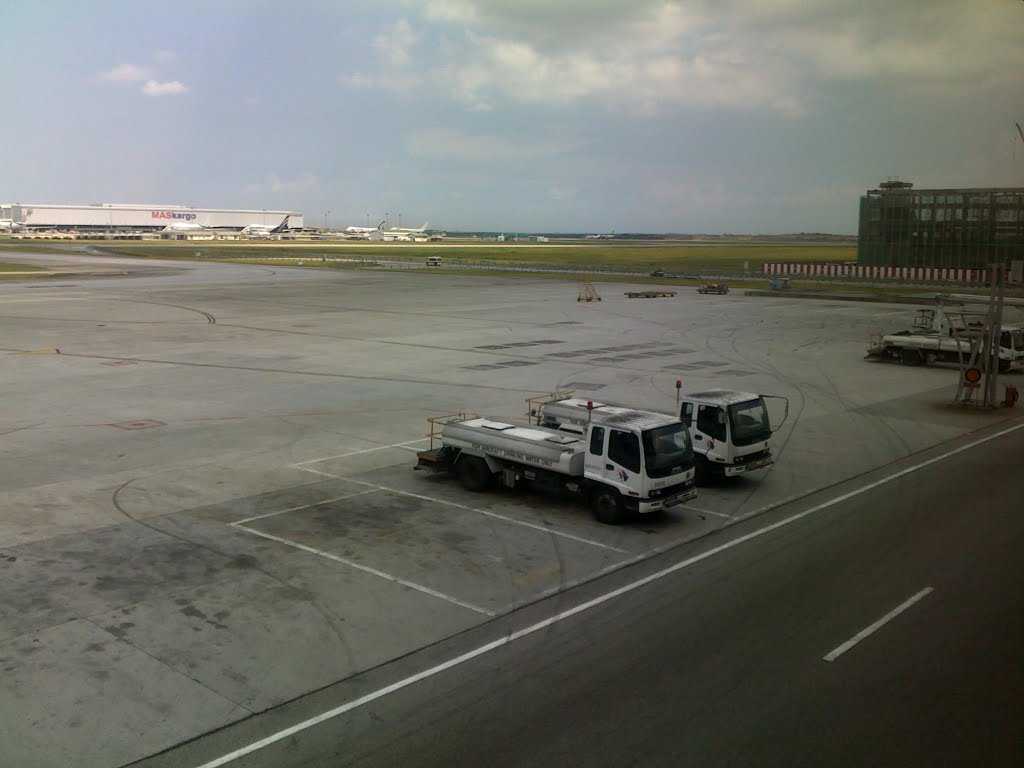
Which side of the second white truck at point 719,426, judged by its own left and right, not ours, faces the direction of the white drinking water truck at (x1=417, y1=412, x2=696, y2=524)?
right

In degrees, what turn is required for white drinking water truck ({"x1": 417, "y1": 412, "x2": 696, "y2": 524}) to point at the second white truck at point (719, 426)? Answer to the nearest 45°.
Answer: approximately 90° to its left

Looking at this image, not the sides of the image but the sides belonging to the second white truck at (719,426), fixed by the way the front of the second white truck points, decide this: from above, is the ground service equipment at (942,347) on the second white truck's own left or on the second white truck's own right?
on the second white truck's own left

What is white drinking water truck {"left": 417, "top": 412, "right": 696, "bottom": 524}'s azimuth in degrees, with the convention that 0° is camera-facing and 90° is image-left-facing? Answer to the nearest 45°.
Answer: approximately 315°

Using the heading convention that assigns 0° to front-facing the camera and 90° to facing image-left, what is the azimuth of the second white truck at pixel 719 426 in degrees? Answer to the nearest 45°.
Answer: approximately 315°

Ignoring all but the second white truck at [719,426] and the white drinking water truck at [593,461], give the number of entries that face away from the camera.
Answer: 0

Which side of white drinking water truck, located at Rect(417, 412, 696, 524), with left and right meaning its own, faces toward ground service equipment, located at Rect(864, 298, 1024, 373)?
left
